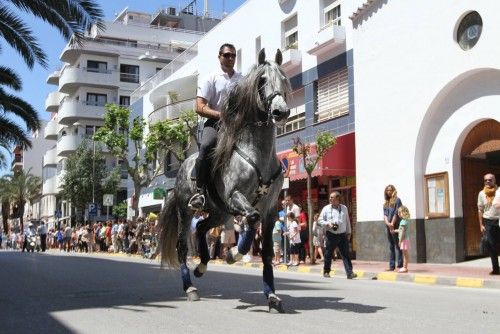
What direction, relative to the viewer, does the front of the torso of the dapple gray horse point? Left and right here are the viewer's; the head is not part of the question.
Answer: facing the viewer and to the right of the viewer

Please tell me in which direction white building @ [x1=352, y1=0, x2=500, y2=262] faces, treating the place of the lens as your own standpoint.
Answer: facing the viewer and to the left of the viewer

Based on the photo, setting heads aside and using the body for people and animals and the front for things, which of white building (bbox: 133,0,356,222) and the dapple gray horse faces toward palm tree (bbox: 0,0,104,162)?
the white building

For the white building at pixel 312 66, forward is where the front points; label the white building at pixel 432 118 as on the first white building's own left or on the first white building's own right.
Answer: on the first white building's own left

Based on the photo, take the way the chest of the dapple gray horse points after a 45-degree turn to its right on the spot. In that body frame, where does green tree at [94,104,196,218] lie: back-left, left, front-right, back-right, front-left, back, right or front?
back

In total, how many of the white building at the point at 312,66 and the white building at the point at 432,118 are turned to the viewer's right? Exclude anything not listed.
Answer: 0

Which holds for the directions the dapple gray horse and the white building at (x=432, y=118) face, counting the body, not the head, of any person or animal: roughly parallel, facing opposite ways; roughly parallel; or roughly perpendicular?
roughly perpendicular

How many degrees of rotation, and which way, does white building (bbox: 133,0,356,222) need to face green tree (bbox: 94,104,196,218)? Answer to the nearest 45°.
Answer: approximately 90° to its right

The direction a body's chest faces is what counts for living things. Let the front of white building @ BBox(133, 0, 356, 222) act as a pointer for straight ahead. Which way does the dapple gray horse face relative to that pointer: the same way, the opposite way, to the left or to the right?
to the left

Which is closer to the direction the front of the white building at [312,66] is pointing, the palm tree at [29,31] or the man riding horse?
the palm tree

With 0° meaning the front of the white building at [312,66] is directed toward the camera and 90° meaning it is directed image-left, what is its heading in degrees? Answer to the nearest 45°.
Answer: approximately 45°

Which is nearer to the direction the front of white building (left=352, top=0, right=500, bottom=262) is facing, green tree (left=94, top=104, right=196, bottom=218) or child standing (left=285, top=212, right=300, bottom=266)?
the child standing

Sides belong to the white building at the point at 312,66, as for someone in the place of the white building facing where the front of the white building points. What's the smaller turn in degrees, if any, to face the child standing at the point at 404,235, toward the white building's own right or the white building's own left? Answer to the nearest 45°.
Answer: approximately 45° to the white building's own left

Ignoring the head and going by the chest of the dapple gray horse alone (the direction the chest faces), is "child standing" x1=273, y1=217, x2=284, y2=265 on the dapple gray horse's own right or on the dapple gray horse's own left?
on the dapple gray horse's own left

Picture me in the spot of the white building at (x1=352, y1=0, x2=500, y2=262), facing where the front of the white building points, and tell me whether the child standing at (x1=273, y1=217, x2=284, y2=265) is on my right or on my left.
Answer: on my right

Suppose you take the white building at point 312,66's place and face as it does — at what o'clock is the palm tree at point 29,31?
The palm tree is roughly at 12 o'clock from the white building.
